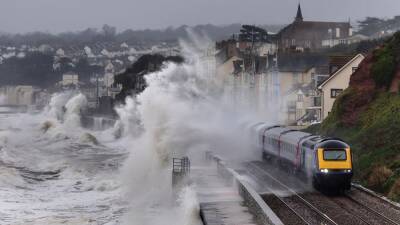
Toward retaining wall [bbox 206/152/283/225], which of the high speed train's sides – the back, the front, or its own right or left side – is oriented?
right

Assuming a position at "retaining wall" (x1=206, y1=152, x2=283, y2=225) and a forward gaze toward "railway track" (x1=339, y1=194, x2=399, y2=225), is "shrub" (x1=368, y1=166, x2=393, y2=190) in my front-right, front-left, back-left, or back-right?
front-left

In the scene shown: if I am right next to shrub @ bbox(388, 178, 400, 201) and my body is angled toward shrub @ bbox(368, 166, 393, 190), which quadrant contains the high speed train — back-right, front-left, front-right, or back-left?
front-left

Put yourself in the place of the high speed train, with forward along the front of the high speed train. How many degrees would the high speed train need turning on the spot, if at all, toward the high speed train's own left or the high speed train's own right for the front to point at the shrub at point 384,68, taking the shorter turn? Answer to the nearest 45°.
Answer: approximately 135° to the high speed train's own left

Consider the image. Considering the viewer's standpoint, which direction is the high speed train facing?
facing the viewer and to the right of the viewer

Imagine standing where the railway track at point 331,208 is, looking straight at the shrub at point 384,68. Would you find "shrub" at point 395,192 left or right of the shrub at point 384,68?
right

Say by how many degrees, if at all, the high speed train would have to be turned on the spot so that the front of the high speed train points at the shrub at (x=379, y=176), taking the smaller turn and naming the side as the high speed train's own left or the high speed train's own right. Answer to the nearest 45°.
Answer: approximately 90° to the high speed train's own left

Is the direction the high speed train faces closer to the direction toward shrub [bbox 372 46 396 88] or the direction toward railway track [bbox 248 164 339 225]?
the railway track

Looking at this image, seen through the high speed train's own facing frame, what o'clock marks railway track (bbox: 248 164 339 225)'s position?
The railway track is roughly at 2 o'clock from the high speed train.

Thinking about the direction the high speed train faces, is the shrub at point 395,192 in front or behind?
in front

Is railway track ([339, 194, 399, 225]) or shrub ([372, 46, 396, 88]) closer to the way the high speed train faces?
the railway track
